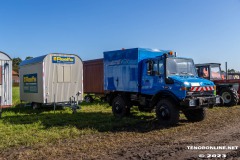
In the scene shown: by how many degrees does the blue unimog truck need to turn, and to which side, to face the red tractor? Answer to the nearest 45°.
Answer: approximately 90° to its left

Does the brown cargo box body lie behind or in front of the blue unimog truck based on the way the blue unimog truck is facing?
behind

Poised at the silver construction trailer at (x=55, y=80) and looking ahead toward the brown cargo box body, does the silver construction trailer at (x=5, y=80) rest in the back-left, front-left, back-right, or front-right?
back-left

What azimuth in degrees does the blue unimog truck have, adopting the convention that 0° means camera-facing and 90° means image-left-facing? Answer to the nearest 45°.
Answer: approximately 315°

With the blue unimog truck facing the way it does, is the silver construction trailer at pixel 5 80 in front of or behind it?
behind

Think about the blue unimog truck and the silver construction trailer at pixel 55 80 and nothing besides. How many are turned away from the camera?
0

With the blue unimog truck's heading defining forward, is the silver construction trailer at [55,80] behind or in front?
behind
